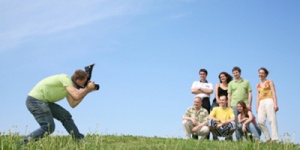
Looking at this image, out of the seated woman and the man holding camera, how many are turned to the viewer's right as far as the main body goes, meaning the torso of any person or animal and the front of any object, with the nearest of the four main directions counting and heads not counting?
1

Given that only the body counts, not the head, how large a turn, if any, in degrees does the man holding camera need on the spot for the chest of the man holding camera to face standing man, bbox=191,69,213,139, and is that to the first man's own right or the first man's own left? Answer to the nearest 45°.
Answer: approximately 45° to the first man's own left

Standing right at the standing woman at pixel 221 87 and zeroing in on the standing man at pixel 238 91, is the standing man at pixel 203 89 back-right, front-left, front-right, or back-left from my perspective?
back-right

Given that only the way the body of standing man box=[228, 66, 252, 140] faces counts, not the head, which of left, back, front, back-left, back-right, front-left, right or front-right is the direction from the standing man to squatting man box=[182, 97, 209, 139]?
right

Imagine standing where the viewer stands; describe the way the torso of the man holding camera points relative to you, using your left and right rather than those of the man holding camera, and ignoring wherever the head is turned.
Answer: facing to the right of the viewer

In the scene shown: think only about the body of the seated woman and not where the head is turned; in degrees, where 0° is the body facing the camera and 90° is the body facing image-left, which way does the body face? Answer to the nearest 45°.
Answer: approximately 45°

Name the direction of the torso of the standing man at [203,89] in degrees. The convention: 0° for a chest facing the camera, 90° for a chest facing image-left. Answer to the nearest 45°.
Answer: approximately 0°

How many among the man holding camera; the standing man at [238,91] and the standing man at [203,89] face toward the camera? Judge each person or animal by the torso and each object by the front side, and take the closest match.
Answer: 2
